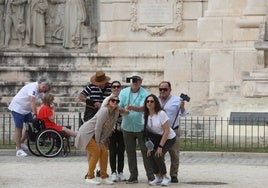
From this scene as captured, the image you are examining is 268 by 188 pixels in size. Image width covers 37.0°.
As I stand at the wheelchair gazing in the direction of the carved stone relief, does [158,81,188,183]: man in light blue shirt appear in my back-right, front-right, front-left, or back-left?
back-right

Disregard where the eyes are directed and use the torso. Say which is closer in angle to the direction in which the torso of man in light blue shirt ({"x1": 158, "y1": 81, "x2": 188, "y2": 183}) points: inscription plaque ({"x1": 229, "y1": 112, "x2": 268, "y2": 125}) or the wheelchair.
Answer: the wheelchair

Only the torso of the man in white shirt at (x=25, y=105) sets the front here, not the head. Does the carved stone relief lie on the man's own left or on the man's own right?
on the man's own left

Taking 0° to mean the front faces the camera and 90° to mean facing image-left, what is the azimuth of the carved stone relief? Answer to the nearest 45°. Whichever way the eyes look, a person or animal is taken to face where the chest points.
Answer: approximately 0°

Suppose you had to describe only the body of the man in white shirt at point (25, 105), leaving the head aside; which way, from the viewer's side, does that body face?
to the viewer's right

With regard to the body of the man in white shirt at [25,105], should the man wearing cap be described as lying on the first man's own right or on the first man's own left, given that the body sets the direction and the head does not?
on the first man's own right

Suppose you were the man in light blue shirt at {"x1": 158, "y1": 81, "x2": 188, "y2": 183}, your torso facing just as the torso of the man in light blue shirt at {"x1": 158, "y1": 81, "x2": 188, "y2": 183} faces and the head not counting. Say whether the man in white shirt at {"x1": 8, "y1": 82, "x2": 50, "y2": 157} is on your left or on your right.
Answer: on your right

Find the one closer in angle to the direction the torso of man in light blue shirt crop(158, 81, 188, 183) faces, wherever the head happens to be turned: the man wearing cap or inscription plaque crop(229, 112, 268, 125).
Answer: the man wearing cap

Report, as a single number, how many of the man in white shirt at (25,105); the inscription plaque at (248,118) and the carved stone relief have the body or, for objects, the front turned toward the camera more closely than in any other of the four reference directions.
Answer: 2

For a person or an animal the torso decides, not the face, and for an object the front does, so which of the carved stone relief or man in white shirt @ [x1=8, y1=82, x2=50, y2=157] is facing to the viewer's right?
the man in white shirt

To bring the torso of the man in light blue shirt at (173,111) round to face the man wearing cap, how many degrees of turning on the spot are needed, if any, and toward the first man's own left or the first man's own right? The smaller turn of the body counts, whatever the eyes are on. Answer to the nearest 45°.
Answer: approximately 45° to the first man's own right

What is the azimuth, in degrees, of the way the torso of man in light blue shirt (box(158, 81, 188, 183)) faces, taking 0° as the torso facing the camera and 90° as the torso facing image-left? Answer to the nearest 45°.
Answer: approximately 45°
